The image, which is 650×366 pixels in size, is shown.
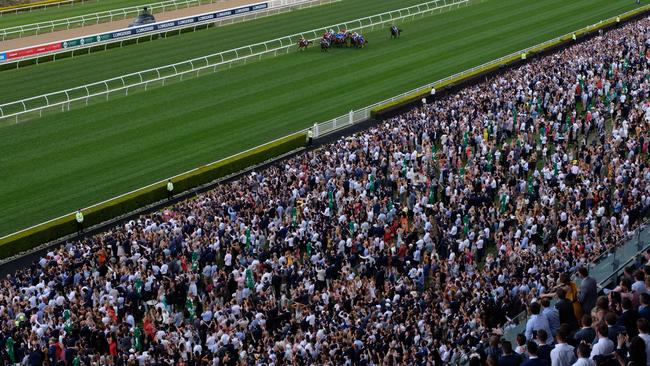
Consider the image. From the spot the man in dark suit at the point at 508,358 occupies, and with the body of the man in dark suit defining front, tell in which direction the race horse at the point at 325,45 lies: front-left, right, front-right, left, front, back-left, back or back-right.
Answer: front-right

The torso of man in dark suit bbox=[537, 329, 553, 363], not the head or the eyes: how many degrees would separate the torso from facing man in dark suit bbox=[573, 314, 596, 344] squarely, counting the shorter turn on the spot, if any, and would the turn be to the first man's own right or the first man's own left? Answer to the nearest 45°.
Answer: approximately 90° to the first man's own right

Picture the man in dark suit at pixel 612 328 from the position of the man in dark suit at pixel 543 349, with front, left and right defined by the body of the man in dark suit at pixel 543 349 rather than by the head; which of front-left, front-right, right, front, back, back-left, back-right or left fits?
back-right

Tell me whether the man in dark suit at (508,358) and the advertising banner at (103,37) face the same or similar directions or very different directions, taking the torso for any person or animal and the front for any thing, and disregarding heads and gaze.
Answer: very different directions

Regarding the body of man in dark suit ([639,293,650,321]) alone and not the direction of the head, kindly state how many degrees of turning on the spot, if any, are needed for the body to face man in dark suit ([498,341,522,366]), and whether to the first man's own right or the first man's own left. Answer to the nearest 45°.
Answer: approximately 90° to the first man's own left

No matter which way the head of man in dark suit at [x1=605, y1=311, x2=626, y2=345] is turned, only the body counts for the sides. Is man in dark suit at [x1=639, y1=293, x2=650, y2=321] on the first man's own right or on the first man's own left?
on the first man's own right

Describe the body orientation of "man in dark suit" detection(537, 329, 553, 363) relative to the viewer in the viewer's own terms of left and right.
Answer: facing away from the viewer and to the left of the viewer

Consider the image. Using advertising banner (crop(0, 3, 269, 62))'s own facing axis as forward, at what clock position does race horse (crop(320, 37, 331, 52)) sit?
The race horse is roughly at 11 o'clock from the advertising banner.
